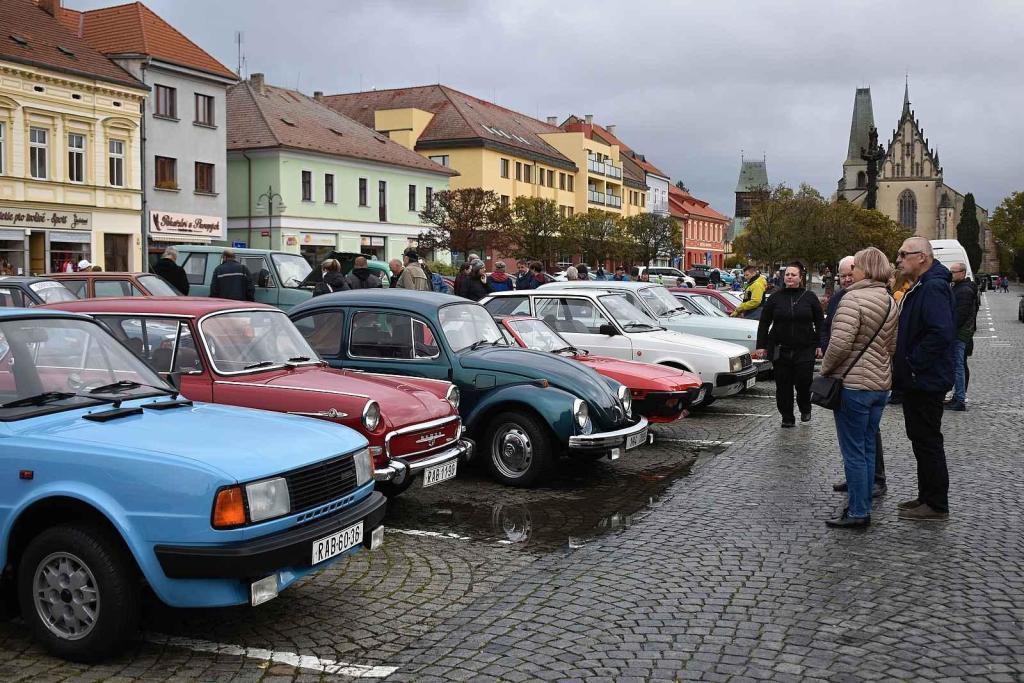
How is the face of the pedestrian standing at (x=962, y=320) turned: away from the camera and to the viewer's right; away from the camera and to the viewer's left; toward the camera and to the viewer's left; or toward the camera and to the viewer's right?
toward the camera and to the viewer's left

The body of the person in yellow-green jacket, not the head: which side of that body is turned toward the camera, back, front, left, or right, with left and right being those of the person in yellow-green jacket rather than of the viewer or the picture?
left

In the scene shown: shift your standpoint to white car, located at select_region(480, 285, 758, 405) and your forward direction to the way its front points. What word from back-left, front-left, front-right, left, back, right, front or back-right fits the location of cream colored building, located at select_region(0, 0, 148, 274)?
back

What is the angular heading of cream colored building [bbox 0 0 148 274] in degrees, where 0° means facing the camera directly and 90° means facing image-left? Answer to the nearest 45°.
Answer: approximately 315°

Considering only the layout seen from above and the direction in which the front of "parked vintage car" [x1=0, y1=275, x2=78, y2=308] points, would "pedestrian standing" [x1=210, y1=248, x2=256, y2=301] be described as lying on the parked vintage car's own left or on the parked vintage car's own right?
on the parked vintage car's own left

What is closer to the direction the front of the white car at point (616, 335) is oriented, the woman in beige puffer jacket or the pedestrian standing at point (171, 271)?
the woman in beige puffer jacket

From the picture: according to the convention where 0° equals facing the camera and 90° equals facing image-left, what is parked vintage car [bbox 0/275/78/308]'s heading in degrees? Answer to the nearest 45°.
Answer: approximately 315°

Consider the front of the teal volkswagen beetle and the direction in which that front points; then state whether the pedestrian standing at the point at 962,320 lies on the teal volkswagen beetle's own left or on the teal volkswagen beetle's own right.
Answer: on the teal volkswagen beetle's own left

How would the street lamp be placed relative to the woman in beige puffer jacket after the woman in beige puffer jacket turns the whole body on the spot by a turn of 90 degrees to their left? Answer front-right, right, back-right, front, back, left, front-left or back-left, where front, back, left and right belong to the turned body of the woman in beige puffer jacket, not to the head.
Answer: right

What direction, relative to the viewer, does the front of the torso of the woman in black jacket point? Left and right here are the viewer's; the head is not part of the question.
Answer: facing the viewer

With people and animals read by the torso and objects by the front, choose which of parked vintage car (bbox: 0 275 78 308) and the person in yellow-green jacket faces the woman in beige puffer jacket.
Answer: the parked vintage car

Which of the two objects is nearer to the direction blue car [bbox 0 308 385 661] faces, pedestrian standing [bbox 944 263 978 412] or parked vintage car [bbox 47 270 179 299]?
the pedestrian standing

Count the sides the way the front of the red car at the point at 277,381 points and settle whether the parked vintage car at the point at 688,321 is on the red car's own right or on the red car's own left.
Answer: on the red car's own left

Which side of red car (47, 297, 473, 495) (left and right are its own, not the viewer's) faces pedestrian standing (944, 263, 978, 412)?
left

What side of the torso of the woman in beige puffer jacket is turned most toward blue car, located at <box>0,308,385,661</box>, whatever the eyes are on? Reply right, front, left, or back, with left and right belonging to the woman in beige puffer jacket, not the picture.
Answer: left
